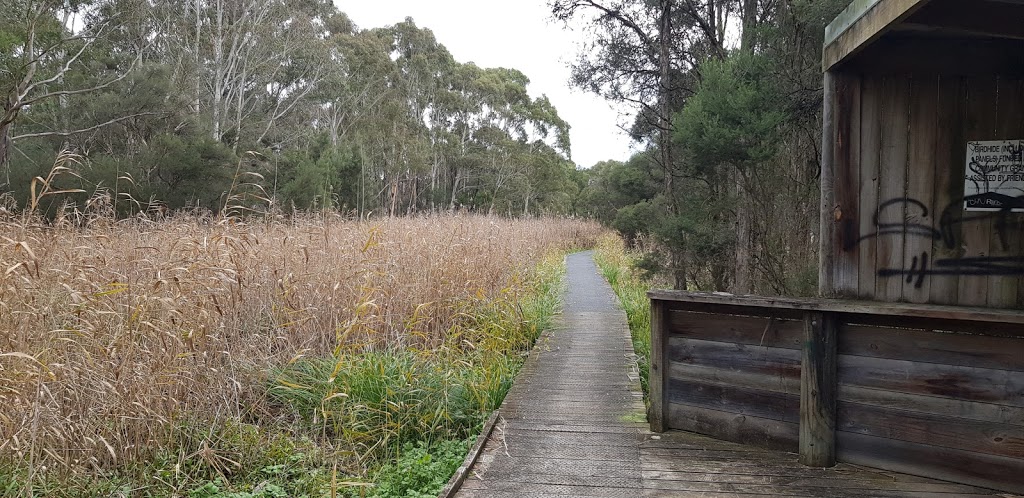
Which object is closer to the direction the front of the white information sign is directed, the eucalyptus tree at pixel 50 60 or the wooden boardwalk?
the wooden boardwalk

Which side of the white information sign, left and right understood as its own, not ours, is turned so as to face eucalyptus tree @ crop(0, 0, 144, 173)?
right

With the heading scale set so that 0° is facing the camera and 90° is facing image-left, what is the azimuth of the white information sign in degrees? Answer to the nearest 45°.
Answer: approximately 0°
